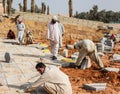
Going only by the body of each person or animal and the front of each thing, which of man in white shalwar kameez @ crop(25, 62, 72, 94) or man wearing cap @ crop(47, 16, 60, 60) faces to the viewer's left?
the man in white shalwar kameez

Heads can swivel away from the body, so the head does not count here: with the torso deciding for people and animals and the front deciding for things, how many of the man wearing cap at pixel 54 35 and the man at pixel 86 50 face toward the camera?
1

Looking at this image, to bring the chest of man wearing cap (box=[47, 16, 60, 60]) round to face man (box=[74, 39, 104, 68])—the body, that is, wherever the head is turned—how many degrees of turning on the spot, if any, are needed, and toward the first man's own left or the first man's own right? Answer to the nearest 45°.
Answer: approximately 45° to the first man's own left

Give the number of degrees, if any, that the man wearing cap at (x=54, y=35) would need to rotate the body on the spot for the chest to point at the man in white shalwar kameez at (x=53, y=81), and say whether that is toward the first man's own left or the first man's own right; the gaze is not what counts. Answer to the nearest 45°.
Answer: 0° — they already face them

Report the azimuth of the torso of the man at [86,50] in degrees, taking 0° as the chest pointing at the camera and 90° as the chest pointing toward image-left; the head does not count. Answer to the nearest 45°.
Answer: approximately 90°

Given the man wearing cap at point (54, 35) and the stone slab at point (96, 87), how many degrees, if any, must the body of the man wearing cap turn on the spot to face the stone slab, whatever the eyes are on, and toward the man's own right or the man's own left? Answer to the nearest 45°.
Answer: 0° — they already face it

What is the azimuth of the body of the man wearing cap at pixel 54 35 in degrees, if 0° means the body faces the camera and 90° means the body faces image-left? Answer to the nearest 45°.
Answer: approximately 0°

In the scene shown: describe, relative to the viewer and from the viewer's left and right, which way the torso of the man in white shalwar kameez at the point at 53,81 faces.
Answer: facing to the left of the viewer

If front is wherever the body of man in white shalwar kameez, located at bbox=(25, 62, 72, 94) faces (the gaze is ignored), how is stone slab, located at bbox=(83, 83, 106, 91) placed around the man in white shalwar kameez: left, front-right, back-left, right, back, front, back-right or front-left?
back-right
